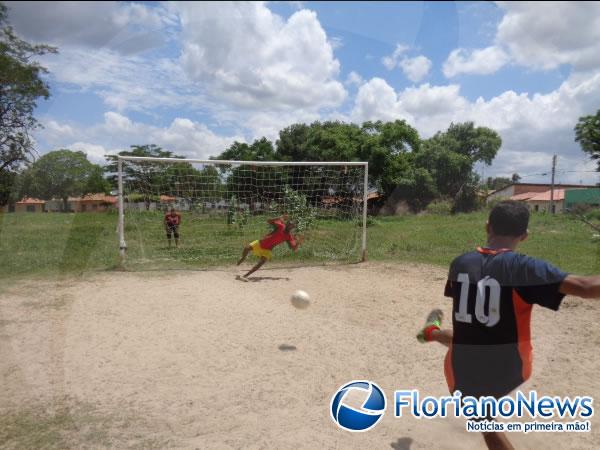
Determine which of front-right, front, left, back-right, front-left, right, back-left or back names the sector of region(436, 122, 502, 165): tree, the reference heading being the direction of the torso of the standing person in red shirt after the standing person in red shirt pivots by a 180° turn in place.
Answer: front-right

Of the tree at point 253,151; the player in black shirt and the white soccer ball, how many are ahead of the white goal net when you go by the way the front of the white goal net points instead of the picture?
2

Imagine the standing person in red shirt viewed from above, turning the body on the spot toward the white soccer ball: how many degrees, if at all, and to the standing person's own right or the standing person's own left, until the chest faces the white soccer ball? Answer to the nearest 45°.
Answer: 0° — they already face it

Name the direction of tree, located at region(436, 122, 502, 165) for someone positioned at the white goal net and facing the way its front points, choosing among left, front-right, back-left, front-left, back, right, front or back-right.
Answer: back-left

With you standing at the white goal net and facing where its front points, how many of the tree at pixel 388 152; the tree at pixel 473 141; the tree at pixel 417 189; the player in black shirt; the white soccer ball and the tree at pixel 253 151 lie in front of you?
2

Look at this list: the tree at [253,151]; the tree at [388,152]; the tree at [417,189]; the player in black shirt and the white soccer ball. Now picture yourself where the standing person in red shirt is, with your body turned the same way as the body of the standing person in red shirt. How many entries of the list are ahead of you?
2

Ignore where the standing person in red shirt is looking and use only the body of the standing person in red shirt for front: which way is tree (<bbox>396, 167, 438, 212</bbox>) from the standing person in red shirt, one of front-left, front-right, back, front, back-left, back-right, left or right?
back-left

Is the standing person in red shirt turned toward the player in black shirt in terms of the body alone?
yes

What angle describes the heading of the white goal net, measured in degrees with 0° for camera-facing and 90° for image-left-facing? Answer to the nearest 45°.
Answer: approximately 0°

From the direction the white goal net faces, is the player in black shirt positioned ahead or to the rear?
ahead

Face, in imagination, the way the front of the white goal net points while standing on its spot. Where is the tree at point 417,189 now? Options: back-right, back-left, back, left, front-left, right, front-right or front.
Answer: back-left

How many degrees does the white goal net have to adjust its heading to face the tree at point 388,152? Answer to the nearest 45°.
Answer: approximately 135° to its left

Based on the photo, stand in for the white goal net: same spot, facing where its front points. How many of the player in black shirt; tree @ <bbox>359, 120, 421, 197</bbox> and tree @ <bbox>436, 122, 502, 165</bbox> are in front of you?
1

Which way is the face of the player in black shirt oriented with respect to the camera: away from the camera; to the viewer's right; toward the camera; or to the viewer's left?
away from the camera

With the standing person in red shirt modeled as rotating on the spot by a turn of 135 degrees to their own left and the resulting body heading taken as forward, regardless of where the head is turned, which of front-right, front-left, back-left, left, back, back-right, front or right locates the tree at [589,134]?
front-right
